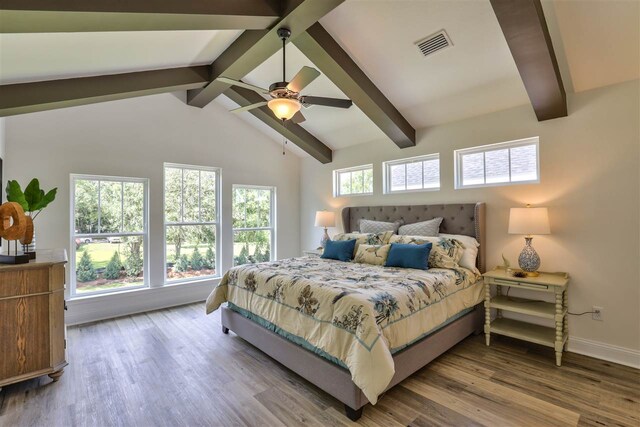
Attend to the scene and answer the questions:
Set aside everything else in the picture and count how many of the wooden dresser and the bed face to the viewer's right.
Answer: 1

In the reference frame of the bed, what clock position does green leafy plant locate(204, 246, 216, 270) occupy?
The green leafy plant is roughly at 3 o'clock from the bed.

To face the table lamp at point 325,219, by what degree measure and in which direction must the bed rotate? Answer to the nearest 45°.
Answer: approximately 135° to its right

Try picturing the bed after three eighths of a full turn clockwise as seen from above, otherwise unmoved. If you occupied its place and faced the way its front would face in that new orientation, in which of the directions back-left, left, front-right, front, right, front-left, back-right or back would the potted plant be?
left

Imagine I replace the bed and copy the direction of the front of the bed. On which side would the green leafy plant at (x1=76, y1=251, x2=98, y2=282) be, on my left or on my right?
on my right

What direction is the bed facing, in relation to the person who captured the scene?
facing the viewer and to the left of the viewer

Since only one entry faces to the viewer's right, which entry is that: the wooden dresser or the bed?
the wooden dresser

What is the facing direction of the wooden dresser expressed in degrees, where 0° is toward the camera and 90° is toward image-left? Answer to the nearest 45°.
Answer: approximately 270°

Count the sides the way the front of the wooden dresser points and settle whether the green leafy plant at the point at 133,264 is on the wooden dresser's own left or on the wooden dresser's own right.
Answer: on the wooden dresser's own left

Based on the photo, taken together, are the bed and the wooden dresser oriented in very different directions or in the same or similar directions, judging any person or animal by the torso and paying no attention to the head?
very different directions

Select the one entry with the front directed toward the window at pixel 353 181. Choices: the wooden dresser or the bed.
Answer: the wooden dresser

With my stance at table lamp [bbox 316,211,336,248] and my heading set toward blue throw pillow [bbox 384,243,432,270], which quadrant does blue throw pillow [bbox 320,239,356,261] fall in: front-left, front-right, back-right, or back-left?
front-right

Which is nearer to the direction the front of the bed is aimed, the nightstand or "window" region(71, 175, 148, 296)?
the window

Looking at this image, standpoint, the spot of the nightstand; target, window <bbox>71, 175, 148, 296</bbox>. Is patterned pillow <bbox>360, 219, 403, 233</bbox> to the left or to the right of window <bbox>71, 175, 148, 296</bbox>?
right

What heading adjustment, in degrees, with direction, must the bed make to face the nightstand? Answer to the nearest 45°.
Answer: approximately 135° to its left
